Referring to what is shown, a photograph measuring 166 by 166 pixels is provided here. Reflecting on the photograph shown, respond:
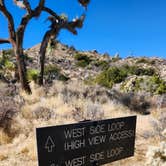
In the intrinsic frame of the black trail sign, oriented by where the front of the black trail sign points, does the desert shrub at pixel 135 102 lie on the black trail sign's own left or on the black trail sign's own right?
on the black trail sign's own left

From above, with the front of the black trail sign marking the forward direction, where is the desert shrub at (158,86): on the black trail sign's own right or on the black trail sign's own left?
on the black trail sign's own left

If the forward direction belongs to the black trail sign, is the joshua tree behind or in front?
behind

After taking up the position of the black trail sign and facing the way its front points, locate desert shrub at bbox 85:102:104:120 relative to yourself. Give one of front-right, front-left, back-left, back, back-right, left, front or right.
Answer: back-left

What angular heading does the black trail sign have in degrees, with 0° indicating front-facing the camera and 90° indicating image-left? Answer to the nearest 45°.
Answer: approximately 315°

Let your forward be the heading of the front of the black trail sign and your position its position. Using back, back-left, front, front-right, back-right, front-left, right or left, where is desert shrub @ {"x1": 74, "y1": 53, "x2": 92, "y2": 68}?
back-left
